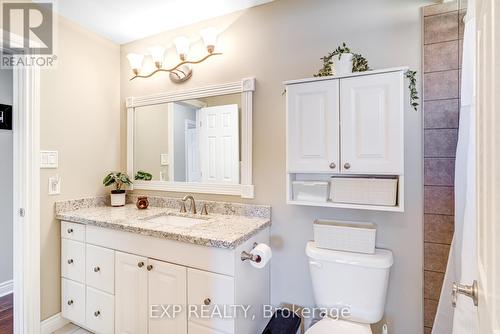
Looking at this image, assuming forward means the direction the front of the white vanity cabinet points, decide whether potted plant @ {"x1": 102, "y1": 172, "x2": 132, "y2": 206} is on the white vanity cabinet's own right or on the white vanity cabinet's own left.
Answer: on the white vanity cabinet's own right

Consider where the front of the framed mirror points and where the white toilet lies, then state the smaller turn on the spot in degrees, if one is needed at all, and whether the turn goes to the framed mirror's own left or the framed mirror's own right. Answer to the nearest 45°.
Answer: approximately 90° to the framed mirror's own left

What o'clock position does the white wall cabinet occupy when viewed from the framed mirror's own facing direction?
The white wall cabinet is roughly at 9 o'clock from the framed mirror.

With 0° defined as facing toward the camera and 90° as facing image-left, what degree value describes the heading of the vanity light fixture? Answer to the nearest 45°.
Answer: approximately 45°

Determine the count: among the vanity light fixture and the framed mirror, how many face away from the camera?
0

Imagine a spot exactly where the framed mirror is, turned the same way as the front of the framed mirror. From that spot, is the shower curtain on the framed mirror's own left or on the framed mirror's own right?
on the framed mirror's own left

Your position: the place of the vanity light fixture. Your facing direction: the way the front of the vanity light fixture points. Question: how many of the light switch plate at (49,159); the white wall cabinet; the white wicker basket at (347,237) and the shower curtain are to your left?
3

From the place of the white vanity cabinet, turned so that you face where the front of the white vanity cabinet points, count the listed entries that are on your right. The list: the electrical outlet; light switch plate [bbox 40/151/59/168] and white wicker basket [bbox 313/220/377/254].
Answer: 2

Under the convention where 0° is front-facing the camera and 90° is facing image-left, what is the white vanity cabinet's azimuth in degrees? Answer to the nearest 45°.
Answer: approximately 45°

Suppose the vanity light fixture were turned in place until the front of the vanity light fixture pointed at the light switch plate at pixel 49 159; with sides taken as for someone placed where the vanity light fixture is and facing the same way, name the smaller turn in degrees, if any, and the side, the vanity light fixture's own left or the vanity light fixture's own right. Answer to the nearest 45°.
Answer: approximately 45° to the vanity light fixture's own right

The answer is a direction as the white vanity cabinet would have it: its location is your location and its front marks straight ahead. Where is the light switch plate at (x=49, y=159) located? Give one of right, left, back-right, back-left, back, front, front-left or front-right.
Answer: right

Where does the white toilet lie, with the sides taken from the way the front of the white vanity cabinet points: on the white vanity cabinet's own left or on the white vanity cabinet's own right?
on the white vanity cabinet's own left
